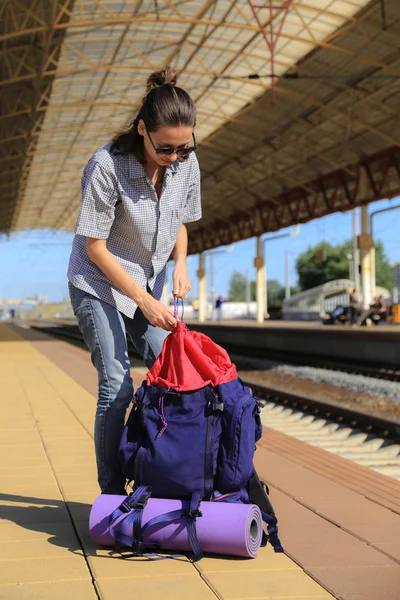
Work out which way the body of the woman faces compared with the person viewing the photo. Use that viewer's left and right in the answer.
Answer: facing the viewer and to the right of the viewer

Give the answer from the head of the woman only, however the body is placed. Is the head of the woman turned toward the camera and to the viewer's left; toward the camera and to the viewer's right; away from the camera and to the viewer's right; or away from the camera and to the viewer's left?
toward the camera and to the viewer's right

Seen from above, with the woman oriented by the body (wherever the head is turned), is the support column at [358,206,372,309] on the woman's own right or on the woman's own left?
on the woman's own left

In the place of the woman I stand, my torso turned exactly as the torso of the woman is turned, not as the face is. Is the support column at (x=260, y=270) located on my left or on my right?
on my left
